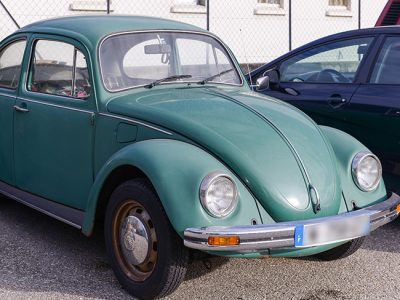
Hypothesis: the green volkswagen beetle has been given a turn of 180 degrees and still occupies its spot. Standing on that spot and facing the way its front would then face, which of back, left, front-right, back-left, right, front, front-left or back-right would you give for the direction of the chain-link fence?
front-right

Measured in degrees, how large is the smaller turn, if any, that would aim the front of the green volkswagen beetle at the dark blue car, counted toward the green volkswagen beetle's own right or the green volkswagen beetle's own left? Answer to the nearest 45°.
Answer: approximately 90° to the green volkswagen beetle's own left

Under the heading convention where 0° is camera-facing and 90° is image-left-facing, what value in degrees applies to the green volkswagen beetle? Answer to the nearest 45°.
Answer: approximately 315°
